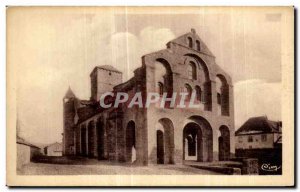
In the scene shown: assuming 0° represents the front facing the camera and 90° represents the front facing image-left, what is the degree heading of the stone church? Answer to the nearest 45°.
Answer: approximately 315°
